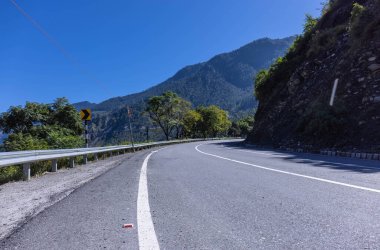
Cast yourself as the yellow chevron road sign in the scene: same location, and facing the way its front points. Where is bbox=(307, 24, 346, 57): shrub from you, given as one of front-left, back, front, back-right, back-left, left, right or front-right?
left

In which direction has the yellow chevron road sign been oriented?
toward the camera
